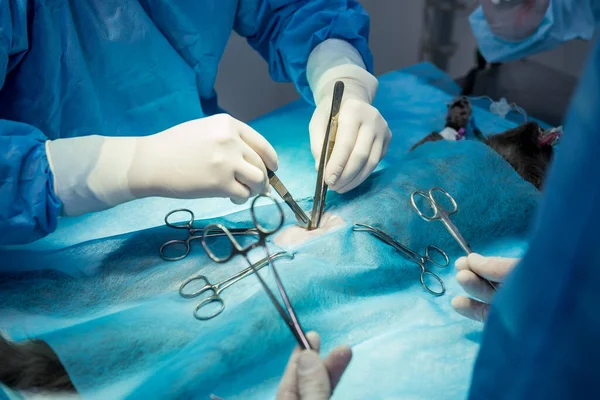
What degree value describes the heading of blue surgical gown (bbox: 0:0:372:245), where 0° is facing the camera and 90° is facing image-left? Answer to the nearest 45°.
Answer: approximately 315°

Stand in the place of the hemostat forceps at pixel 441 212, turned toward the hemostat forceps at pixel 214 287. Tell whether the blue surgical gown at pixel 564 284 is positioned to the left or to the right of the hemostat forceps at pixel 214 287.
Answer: left

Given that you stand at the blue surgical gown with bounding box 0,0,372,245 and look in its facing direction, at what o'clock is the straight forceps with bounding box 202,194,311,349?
The straight forceps is roughly at 1 o'clock from the blue surgical gown.

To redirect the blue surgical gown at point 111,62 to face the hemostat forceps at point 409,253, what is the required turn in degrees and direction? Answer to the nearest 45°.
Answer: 0° — it already faces it

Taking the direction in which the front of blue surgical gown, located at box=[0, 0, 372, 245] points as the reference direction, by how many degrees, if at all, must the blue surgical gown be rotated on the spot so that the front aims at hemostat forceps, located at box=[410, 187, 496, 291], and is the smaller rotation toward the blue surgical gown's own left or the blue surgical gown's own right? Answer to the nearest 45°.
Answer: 0° — it already faces it

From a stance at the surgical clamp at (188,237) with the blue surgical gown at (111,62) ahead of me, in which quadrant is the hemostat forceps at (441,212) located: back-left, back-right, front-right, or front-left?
back-right
